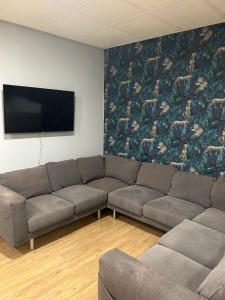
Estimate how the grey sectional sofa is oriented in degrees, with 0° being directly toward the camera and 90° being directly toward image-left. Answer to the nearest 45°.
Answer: approximately 45°
